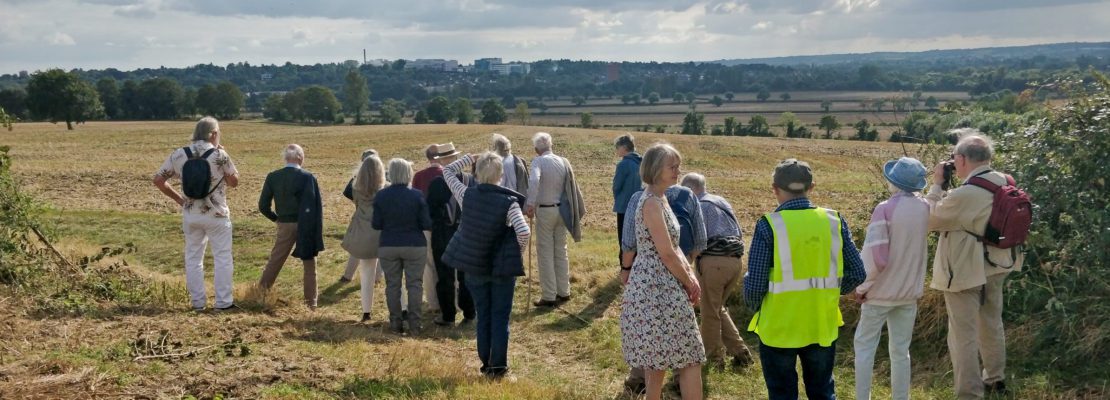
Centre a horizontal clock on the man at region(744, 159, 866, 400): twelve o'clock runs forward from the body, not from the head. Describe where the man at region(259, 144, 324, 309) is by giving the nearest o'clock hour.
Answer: the man at region(259, 144, 324, 309) is roughly at 10 o'clock from the man at region(744, 159, 866, 400).

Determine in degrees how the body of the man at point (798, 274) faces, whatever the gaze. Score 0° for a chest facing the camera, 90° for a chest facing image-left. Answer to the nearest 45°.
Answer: approximately 180°

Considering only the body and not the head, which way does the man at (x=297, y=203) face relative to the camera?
away from the camera

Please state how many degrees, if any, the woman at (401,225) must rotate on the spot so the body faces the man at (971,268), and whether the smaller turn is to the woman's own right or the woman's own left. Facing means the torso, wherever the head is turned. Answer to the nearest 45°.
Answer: approximately 135° to the woman's own right

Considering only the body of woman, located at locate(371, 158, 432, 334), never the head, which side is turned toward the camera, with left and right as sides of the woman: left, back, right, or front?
back

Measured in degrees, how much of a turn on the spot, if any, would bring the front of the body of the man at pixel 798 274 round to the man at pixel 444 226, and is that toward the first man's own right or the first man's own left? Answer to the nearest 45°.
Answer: approximately 45° to the first man's own left

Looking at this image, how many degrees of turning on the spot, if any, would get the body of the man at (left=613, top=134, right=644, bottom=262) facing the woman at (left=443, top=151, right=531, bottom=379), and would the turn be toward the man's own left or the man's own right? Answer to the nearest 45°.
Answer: approximately 90° to the man's own left

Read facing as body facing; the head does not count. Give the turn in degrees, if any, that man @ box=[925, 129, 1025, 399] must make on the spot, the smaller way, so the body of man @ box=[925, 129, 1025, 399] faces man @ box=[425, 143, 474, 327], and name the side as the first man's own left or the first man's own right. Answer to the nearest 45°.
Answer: approximately 45° to the first man's own left

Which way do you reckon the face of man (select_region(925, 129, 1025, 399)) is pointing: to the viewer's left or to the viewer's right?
to the viewer's left

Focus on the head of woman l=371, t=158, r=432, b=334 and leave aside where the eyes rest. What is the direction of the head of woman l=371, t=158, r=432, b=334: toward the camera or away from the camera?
away from the camera

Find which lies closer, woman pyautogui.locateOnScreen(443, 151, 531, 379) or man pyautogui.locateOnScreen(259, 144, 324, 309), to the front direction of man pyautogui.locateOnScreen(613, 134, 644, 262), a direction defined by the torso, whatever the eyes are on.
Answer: the man

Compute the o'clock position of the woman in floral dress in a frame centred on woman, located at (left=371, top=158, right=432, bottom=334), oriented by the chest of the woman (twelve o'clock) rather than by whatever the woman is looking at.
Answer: The woman in floral dress is roughly at 5 o'clock from the woman.
